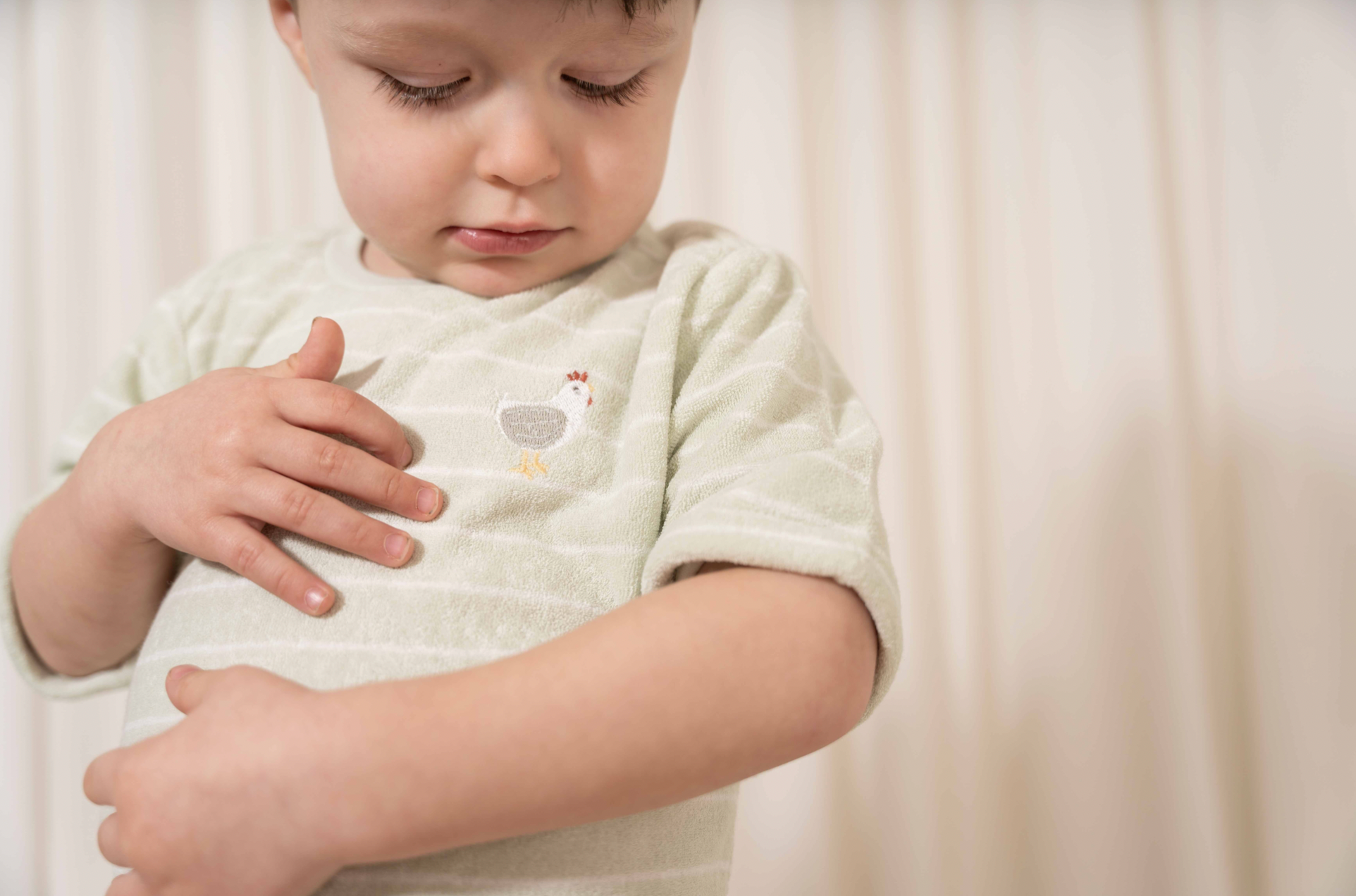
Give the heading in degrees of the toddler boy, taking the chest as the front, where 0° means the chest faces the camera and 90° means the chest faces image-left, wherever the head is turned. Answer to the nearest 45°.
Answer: approximately 0°
